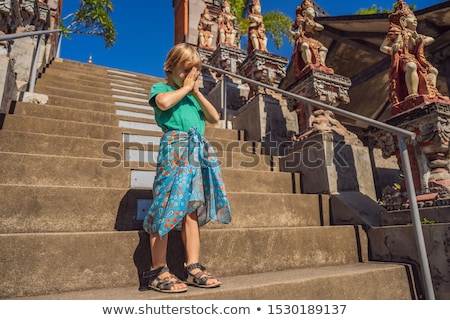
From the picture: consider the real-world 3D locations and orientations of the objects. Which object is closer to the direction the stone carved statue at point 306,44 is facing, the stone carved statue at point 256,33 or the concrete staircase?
the concrete staircase

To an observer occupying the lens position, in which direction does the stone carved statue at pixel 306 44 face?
facing the viewer and to the right of the viewer

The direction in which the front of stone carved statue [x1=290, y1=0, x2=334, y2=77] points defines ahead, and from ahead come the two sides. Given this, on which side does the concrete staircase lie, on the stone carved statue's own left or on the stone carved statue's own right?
on the stone carved statue's own right

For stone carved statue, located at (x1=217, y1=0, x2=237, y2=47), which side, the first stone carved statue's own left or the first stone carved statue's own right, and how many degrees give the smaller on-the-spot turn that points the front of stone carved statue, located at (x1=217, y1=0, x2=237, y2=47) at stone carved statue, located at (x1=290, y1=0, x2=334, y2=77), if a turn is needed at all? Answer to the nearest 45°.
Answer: approximately 45° to the first stone carved statue's own left
